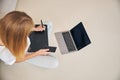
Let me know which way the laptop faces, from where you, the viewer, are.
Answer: facing to the left of the viewer
